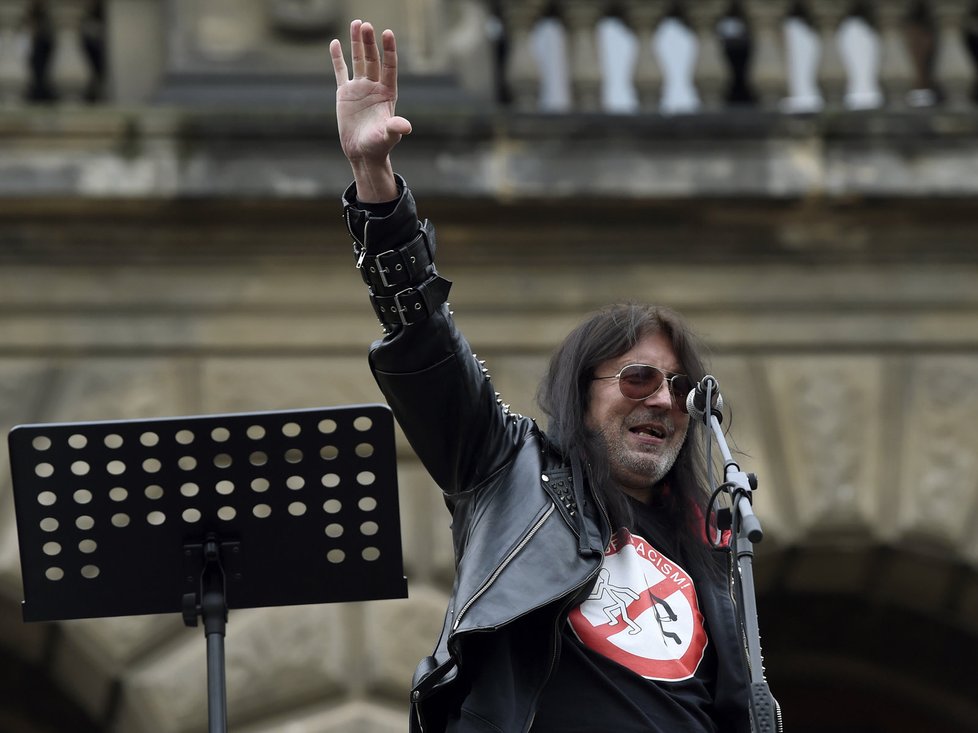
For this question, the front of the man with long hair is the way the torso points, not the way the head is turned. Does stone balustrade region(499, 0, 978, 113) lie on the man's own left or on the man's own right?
on the man's own left

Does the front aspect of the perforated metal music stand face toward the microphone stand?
no

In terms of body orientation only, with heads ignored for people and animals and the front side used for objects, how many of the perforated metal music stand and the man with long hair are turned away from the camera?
1

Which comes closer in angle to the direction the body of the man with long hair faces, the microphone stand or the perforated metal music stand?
the microphone stand

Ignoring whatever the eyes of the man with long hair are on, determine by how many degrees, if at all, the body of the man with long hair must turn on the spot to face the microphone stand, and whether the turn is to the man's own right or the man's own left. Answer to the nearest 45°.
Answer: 0° — they already face it

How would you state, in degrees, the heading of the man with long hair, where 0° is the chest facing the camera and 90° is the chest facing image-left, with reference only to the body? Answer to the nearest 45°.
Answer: approximately 315°

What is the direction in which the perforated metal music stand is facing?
away from the camera
